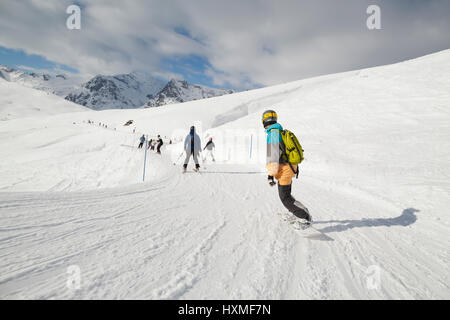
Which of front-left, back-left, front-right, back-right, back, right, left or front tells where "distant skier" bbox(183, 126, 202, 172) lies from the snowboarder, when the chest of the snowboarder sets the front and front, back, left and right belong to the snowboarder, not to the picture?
front-right
